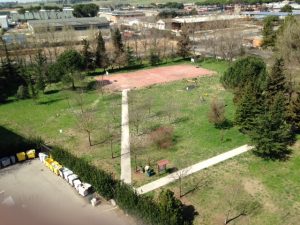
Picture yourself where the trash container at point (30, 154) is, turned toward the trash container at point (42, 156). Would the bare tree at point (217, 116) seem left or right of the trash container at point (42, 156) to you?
left

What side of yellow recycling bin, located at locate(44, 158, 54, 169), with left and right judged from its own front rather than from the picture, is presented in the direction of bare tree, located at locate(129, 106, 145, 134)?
back

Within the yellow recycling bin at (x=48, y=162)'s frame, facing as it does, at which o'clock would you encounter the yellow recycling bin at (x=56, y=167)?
the yellow recycling bin at (x=56, y=167) is roughly at 10 o'clock from the yellow recycling bin at (x=48, y=162).

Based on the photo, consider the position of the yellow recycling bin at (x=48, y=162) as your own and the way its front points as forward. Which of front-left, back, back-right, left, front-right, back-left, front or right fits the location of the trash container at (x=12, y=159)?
right

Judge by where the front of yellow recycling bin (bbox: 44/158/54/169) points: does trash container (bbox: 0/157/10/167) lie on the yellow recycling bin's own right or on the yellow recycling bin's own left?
on the yellow recycling bin's own right

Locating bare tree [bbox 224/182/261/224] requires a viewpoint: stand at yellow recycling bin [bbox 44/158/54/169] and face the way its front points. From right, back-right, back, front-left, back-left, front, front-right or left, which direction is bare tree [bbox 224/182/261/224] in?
left

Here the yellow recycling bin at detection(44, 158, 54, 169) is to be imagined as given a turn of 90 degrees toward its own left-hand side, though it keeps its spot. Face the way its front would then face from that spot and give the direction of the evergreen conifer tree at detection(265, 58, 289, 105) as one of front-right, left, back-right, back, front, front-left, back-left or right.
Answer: front-left

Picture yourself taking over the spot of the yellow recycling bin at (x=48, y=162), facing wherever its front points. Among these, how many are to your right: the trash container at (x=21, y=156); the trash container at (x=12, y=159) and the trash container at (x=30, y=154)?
3

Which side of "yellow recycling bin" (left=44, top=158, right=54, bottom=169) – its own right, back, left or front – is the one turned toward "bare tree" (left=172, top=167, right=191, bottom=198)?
left

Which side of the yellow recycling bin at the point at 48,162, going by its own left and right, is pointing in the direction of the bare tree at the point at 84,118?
back

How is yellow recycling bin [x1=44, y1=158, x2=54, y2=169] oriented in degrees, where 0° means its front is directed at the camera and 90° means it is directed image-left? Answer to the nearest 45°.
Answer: approximately 45°

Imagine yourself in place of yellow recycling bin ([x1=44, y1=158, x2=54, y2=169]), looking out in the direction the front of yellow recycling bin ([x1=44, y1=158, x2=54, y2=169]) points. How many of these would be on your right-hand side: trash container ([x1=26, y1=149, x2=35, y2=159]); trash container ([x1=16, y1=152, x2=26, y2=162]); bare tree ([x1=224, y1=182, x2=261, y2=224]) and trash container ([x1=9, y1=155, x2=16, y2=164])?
3

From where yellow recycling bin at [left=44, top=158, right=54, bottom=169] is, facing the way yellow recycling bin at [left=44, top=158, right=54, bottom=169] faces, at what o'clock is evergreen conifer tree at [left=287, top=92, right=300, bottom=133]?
The evergreen conifer tree is roughly at 8 o'clock from the yellow recycling bin.

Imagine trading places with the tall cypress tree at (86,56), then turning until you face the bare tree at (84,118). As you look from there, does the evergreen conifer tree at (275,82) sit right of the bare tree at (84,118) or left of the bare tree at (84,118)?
left

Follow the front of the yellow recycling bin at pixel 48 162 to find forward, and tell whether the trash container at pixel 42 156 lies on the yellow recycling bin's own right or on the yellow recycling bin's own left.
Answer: on the yellow recycling bin's own right
